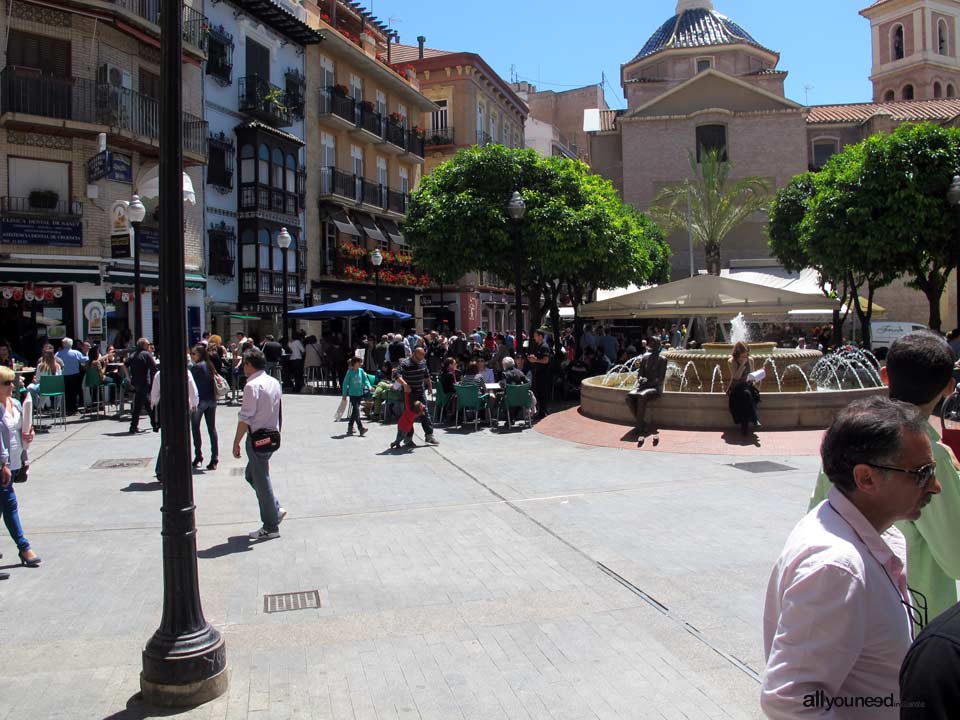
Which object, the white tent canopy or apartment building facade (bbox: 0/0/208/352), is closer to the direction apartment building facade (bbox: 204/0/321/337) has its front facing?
the white tent canopy

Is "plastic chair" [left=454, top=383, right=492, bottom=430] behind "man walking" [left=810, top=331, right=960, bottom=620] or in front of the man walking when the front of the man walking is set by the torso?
in front

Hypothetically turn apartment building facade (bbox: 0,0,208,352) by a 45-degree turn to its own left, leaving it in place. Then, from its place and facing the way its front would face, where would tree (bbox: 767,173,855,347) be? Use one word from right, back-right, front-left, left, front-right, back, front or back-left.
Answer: front

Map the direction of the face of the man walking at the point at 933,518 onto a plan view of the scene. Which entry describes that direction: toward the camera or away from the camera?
away from the camera

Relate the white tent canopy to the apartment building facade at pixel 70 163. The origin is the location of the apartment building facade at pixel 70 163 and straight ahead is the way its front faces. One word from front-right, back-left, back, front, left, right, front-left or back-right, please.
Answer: front

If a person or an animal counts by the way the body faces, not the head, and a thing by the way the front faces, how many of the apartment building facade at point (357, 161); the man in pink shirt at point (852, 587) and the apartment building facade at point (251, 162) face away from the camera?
0

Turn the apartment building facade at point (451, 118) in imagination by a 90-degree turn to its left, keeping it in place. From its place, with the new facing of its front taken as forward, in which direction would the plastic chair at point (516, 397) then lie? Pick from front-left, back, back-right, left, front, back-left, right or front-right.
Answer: back-right

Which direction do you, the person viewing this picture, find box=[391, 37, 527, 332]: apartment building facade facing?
facing the viewer and to the right of the viewer

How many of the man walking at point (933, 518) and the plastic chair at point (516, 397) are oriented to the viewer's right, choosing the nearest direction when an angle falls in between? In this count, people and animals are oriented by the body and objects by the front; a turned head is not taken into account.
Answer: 0

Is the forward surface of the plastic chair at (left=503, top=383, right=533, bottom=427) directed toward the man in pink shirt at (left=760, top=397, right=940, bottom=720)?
no
